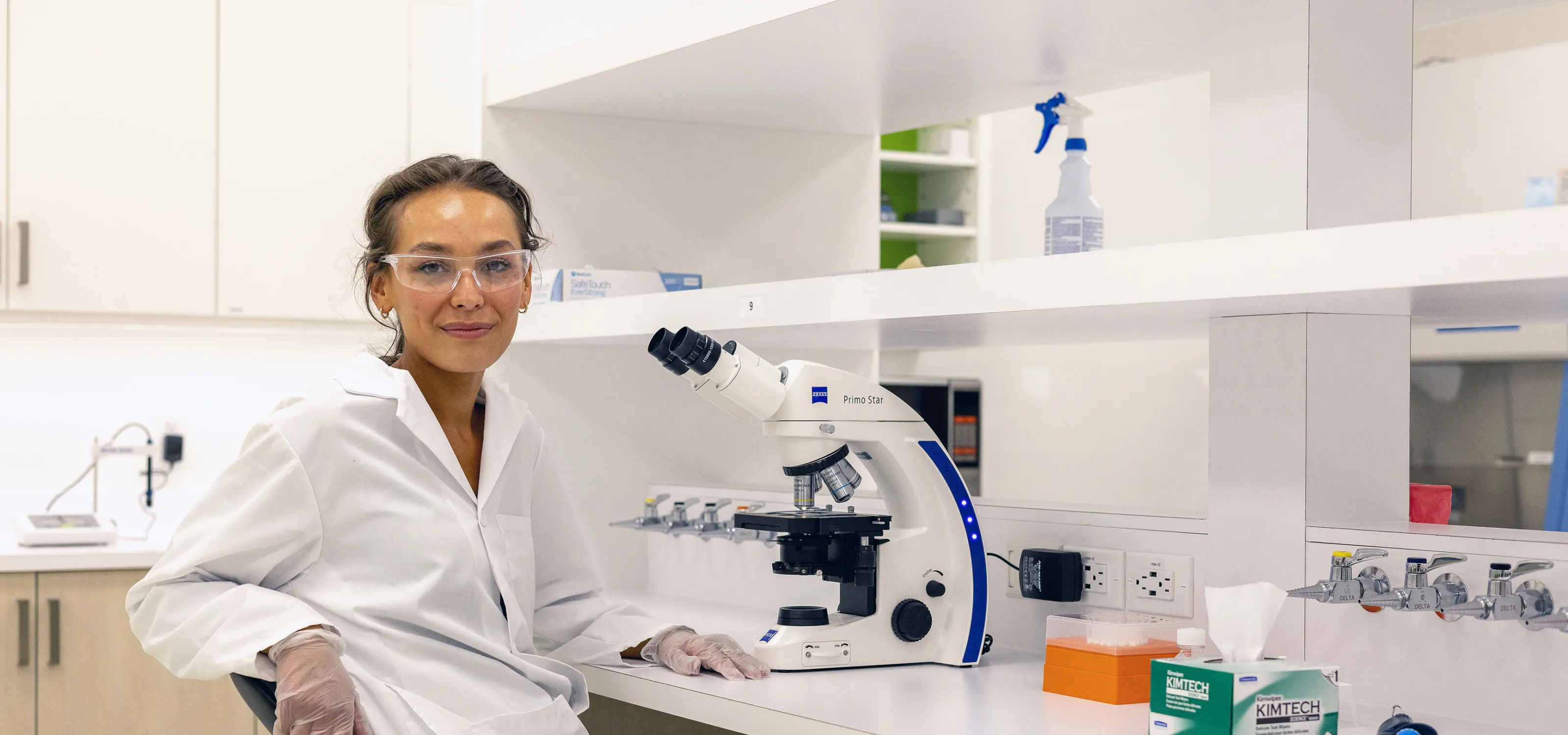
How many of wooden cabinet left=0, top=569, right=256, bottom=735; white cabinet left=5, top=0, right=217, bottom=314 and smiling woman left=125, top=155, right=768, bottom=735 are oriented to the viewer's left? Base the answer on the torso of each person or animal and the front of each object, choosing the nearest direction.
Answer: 0

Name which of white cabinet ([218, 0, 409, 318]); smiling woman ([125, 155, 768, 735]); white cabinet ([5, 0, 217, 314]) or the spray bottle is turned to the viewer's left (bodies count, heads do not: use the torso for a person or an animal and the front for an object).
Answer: the spray bottle

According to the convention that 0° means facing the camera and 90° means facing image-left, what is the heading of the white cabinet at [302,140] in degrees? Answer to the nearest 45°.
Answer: approximately 0°

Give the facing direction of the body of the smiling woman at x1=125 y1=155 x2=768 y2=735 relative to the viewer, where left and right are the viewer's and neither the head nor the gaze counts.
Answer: facing the viewer and to the right of the viewer

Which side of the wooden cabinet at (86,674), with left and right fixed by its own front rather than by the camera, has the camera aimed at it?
front

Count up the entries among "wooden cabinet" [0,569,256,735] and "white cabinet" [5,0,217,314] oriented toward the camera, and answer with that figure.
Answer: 2

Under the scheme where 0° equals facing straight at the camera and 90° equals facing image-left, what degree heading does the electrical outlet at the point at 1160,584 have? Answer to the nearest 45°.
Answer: approximately 45°

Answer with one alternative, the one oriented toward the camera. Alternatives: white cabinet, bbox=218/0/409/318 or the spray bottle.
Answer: the white cabinet

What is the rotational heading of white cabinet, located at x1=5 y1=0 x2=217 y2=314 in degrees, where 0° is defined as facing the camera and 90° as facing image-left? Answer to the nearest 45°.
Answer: approximately 0°

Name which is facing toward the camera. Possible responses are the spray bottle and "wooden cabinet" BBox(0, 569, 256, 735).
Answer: the wooden cabinet

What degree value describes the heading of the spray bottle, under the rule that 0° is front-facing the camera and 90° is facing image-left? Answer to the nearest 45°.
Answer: approximately 90°
